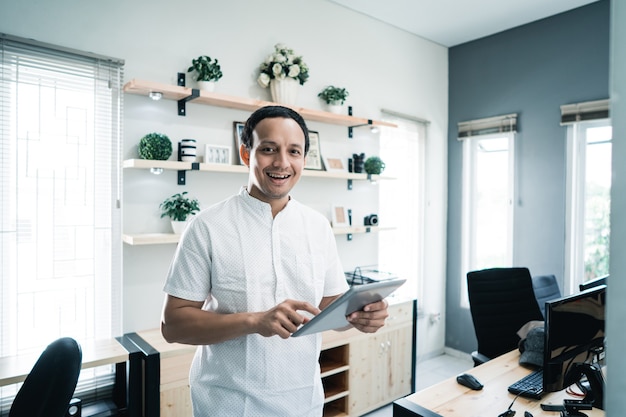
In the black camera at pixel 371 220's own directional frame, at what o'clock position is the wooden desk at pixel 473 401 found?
The wooden desk is roughly at 1 o'clock from the black camera.

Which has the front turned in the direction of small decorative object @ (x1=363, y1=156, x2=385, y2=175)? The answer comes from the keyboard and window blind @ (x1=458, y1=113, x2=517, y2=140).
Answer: the window blind

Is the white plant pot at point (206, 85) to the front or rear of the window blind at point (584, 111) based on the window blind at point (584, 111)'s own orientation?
to the front

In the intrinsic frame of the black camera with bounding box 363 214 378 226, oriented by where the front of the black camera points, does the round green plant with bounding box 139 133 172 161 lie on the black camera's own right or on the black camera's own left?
on the black camera's own right

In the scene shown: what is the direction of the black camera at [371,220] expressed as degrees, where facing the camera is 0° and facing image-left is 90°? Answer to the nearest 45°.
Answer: approximately 315°

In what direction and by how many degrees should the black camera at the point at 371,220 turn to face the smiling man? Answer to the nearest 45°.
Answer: approximately 45° to its right

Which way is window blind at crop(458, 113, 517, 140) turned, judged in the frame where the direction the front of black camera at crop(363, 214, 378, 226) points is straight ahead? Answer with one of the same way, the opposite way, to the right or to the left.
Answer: to the right

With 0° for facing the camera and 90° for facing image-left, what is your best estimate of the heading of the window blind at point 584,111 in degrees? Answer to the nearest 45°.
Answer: approximately 45°

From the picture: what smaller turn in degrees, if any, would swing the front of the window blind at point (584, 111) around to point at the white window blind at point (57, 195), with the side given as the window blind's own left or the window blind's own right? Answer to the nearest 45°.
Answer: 0° — it already faces it
